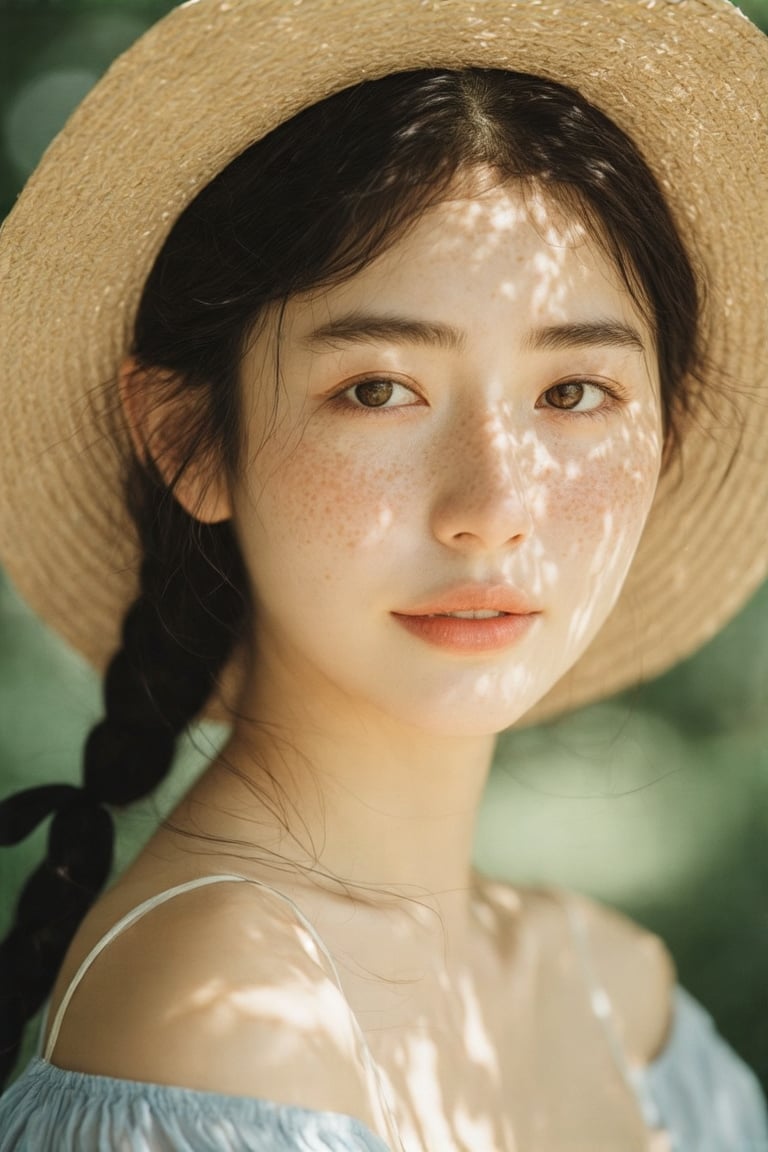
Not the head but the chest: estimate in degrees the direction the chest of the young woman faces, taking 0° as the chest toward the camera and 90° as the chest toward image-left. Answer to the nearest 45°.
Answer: approximately 315°
